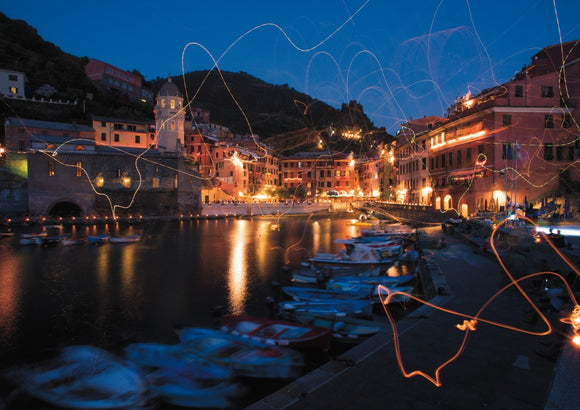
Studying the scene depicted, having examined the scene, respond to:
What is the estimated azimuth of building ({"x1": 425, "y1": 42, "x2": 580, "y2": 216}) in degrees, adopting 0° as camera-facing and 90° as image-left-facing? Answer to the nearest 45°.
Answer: approximately 45°

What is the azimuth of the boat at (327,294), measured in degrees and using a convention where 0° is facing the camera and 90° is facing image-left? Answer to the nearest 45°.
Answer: approximately 90°

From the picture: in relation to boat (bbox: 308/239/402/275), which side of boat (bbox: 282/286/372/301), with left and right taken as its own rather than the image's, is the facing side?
right

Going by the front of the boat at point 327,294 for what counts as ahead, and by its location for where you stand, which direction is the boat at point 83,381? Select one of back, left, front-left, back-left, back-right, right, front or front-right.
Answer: front-left

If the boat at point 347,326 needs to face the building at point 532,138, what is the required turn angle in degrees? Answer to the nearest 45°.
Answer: approximately 45° to its left

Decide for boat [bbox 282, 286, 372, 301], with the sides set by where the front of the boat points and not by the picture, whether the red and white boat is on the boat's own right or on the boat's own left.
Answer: on the boat's own left

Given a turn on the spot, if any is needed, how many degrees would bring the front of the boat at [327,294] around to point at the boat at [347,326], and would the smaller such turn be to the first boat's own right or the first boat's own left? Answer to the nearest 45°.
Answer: approximately 90° to the first boat's own left

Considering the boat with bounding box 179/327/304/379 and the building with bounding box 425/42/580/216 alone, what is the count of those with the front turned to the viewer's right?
0
